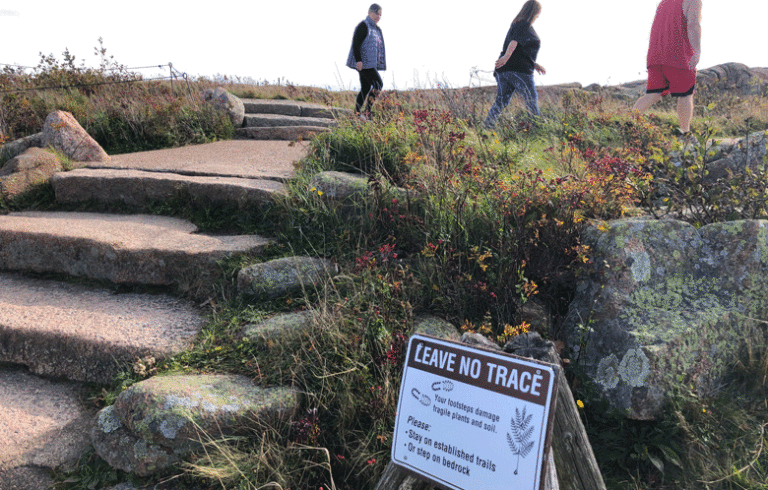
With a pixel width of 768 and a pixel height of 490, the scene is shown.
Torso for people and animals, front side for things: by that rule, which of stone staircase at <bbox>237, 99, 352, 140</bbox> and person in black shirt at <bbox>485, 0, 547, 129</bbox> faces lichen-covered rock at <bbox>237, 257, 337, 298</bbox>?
the stone staircase

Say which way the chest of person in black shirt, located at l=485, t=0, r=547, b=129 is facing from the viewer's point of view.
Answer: to the viewer's right

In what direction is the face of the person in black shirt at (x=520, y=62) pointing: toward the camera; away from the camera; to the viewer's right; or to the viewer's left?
to the viewer's right

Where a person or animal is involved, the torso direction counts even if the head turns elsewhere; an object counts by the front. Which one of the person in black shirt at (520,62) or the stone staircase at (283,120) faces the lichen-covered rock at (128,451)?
the stone staircase

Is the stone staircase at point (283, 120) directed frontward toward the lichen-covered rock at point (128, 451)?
yes

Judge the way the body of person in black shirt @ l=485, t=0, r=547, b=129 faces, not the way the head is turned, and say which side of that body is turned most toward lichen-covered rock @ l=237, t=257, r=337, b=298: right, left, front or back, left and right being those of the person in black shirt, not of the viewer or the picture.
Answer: right

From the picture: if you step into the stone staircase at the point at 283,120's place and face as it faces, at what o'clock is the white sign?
The white sign is roughly at 12 o'clock from the stone staircase.

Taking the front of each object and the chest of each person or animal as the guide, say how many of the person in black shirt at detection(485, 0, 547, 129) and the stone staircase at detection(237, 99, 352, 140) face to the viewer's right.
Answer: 1

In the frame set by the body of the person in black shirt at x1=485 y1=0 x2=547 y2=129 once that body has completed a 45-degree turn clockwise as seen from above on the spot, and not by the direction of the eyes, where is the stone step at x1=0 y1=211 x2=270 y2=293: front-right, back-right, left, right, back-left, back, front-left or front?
right
